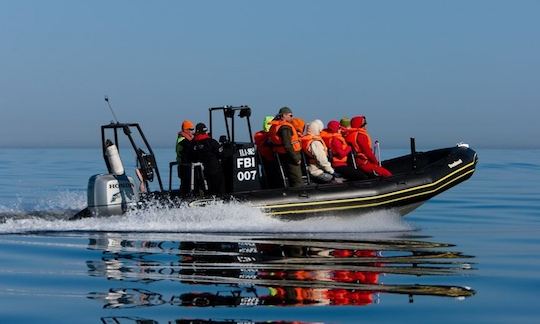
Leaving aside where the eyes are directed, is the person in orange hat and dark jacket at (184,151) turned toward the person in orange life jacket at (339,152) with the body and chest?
yes

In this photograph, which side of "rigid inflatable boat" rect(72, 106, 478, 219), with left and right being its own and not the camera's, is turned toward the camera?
right

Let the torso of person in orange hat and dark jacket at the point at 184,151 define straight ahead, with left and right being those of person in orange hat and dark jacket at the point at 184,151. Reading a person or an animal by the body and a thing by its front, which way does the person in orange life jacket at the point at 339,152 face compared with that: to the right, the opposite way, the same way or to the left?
the same way

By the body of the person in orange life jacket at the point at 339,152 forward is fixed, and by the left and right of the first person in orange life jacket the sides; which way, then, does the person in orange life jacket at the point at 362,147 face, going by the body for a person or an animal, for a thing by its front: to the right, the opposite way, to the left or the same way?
the same way

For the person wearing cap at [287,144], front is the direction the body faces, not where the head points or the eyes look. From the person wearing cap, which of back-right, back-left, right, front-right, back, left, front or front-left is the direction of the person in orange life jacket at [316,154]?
front-left

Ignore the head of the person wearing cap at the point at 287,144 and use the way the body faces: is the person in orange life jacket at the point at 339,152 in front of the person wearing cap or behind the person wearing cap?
in front

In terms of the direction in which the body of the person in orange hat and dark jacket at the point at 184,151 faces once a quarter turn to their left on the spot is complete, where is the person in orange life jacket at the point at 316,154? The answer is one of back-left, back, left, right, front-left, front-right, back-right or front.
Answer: right

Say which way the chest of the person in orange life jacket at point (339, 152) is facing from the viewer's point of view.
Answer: to the viewer's right

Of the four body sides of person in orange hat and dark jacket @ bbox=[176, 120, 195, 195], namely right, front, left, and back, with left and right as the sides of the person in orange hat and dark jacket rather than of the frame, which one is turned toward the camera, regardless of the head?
right

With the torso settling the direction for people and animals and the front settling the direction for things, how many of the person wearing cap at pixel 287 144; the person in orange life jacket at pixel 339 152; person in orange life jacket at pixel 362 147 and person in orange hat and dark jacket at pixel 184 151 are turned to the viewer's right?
4

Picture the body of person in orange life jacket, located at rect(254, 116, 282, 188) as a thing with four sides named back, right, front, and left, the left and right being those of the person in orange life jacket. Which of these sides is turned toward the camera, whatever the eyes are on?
right

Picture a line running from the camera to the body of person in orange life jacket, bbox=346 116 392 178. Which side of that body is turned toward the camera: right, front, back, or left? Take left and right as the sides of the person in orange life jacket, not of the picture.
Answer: right

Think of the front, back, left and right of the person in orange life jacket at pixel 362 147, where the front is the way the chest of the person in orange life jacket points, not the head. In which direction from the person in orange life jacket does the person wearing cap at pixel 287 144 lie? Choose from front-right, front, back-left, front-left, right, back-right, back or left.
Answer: back-right

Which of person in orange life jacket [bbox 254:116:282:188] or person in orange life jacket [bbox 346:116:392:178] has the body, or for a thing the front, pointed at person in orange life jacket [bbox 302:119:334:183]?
person in orange life jacket [bbox 254:116:282:188]

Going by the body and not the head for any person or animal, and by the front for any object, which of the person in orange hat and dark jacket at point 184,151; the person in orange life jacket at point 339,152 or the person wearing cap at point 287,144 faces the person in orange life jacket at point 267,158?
the person in orange hat and dark jacket at point 184,151

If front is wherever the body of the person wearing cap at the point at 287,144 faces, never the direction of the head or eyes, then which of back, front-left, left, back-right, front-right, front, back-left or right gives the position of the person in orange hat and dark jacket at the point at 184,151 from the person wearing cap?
back

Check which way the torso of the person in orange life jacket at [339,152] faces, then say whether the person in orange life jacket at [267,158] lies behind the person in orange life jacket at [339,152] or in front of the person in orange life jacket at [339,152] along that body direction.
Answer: behind

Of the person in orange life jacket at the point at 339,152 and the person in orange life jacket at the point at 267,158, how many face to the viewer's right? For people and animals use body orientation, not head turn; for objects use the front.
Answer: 2

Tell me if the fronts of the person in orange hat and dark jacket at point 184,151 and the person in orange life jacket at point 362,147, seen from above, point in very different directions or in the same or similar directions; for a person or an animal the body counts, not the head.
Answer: same or similar directions

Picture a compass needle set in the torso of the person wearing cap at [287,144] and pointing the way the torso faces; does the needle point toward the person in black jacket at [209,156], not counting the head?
no

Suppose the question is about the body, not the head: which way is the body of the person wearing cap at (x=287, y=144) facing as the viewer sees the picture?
to the viewer's right

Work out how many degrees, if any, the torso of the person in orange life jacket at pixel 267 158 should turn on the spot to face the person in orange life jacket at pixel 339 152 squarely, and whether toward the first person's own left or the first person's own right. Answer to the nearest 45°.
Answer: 0° — they already face them
